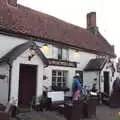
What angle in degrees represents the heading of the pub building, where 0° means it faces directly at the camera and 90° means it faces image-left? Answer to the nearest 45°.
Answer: approximately 315°
